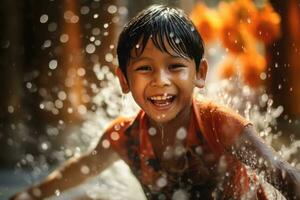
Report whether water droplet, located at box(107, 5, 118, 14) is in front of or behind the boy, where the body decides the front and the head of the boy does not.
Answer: behind

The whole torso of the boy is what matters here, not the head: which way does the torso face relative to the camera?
toward the camera

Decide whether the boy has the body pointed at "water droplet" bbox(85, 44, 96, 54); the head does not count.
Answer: no

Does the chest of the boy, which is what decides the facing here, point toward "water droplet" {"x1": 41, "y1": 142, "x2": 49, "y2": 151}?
no

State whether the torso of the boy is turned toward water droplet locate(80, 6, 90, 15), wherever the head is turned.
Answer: no

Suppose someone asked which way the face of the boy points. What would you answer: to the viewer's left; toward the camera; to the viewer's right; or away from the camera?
toward the camera

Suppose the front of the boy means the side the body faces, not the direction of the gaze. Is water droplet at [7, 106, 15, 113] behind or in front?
behind
